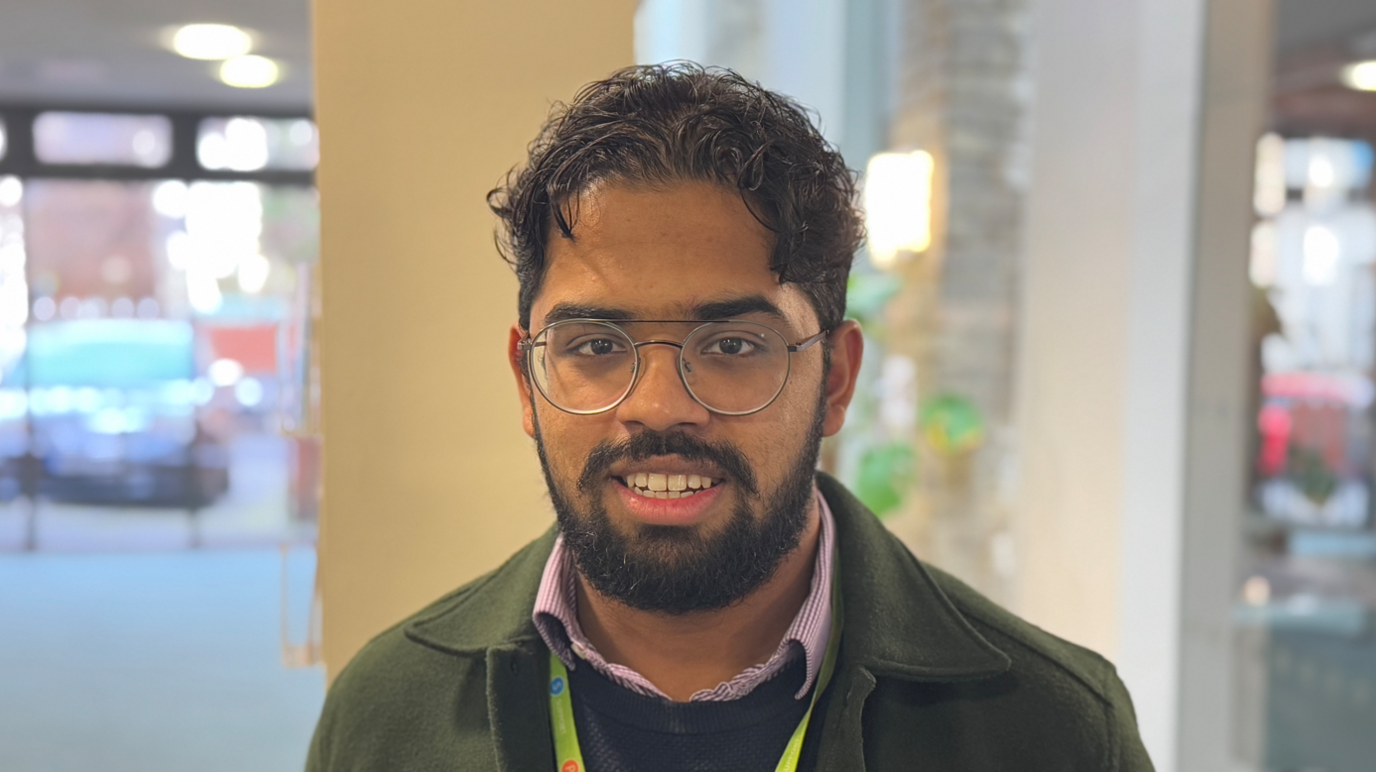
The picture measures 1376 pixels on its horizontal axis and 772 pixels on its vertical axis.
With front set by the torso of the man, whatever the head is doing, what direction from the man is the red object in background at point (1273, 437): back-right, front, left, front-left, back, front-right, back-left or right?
back-left

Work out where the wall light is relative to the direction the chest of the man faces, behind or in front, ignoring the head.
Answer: behind

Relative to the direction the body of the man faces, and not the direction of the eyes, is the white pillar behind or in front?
behind

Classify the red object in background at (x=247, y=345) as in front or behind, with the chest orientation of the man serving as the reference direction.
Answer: behind

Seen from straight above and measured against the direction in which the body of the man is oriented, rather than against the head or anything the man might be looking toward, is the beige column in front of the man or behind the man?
behind

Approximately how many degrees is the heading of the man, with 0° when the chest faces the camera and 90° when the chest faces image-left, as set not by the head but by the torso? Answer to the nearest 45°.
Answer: approximately 0°

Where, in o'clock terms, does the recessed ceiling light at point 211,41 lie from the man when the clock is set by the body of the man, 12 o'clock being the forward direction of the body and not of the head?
The recessed ceiling light is roughly at 5 o'clock from the man.

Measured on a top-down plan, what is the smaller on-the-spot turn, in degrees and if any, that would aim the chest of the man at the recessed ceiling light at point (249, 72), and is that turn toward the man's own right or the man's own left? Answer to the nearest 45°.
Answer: approximately 135° to the man's own right

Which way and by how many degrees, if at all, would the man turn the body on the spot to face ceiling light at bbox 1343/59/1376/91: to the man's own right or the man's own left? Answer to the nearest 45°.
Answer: approximately 135° to the man's own left

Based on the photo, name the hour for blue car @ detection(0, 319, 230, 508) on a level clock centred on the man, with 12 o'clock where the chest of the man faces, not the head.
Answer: The blue car is roughly at 5 o'clock from the man.
